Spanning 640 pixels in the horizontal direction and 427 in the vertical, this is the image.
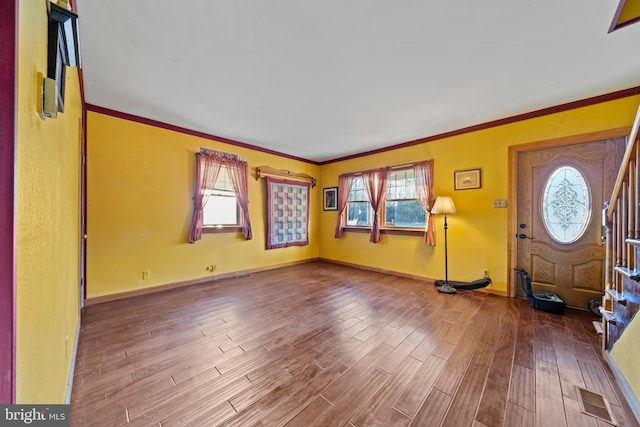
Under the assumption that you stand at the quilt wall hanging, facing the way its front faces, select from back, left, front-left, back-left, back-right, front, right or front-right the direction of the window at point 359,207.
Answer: front-left

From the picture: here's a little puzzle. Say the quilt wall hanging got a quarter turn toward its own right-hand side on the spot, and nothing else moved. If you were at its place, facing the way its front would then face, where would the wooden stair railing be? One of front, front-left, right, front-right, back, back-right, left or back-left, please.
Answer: left

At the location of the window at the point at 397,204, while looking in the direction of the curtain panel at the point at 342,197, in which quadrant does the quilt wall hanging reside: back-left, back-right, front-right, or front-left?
front-left

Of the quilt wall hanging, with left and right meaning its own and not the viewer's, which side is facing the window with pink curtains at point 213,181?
right

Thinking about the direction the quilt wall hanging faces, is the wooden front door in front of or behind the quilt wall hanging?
in front

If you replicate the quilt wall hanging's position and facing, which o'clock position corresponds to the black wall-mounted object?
The black wall-mounted object is roughly at 2 o'clock from the quilt wall hanging.

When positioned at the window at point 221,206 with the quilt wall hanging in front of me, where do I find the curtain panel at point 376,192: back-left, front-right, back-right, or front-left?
front-right

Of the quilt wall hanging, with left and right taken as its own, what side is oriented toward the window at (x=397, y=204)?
front

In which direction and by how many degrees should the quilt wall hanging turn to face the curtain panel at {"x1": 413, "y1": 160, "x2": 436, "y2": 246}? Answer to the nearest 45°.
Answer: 0° — it already faces it

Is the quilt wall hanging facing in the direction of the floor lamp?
yes

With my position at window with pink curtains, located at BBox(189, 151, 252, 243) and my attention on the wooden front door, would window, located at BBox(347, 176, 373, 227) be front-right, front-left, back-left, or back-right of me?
front-left

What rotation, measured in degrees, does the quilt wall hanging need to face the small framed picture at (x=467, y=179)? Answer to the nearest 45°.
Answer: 0° — it already faces it

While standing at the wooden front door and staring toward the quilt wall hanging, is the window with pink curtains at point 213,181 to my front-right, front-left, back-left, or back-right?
front-left

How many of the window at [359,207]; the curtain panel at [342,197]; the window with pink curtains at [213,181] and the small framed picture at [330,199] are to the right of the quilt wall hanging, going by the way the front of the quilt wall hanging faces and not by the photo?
1

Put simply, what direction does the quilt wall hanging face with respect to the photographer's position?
facing the viewer and to the right of the viewer

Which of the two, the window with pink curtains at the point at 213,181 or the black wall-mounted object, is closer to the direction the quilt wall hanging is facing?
the black wall-mounted object
